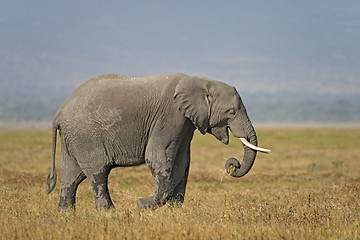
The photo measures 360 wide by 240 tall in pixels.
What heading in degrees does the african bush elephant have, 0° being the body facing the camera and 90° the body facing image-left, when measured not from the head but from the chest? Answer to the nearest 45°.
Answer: approximately 270°
